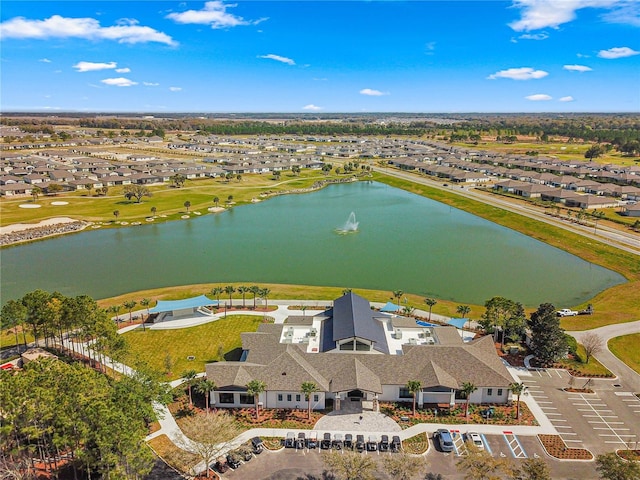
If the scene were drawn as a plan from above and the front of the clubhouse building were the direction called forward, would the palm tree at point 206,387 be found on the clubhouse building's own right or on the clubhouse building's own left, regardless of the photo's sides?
on the clubhouse building's own right

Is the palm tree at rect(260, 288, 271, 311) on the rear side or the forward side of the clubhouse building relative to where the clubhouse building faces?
on the rear side

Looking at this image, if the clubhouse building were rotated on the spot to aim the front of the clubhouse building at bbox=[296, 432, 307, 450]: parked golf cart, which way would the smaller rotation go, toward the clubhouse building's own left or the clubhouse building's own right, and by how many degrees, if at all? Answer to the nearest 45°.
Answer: approximately 45° to the clubhouse building's own right

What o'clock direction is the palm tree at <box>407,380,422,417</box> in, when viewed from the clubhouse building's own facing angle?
The palm tree is roughly at 10 o'clock from the clubhouse building.

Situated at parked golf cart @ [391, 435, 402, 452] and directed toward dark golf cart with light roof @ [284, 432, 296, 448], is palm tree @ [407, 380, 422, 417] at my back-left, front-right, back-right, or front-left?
back-right

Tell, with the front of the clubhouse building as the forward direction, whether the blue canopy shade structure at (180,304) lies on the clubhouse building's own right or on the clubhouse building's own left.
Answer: on the clubhouse building's own right

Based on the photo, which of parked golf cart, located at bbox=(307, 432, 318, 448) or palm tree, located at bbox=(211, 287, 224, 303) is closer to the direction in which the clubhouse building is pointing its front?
the parked golf cart

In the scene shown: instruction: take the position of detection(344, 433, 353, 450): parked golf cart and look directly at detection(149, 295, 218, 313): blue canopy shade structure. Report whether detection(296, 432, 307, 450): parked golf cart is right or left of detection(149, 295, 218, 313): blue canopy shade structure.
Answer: left

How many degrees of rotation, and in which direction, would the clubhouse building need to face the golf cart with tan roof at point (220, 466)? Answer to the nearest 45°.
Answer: approximately 45° to its right

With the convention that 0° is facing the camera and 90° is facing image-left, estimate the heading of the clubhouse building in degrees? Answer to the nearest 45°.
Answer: approximately 0°

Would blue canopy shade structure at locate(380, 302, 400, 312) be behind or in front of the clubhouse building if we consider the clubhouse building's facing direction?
behind

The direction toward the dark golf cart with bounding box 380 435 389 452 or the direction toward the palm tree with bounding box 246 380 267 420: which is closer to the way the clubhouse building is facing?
the dark golf cart

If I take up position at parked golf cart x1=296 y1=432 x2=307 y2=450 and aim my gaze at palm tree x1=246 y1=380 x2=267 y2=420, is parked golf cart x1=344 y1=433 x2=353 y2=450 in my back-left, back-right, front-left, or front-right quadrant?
back-right
